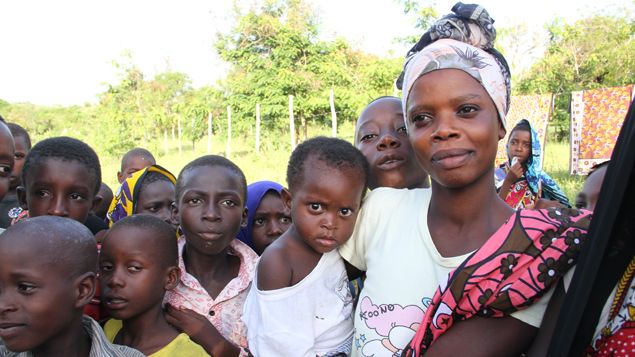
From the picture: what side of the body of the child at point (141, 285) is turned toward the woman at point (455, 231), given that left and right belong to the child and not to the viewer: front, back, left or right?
left

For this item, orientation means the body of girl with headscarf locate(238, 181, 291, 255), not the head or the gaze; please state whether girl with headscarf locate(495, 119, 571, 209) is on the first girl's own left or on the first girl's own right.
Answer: on the first girl's own left

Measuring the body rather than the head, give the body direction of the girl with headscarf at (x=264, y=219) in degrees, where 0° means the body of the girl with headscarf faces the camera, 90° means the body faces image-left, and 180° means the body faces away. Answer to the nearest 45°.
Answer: approximately 315°

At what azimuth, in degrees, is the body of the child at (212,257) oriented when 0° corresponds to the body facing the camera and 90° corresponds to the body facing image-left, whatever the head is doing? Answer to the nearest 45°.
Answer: approximately 0°

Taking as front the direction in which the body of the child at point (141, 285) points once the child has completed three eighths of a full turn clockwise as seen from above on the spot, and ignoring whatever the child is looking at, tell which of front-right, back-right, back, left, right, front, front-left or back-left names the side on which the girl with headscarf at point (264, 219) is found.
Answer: front-right

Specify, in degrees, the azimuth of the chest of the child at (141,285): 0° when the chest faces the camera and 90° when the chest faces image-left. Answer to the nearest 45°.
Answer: approximately 45°

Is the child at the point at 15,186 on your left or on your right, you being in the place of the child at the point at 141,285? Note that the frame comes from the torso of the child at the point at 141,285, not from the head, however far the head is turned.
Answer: on your right
